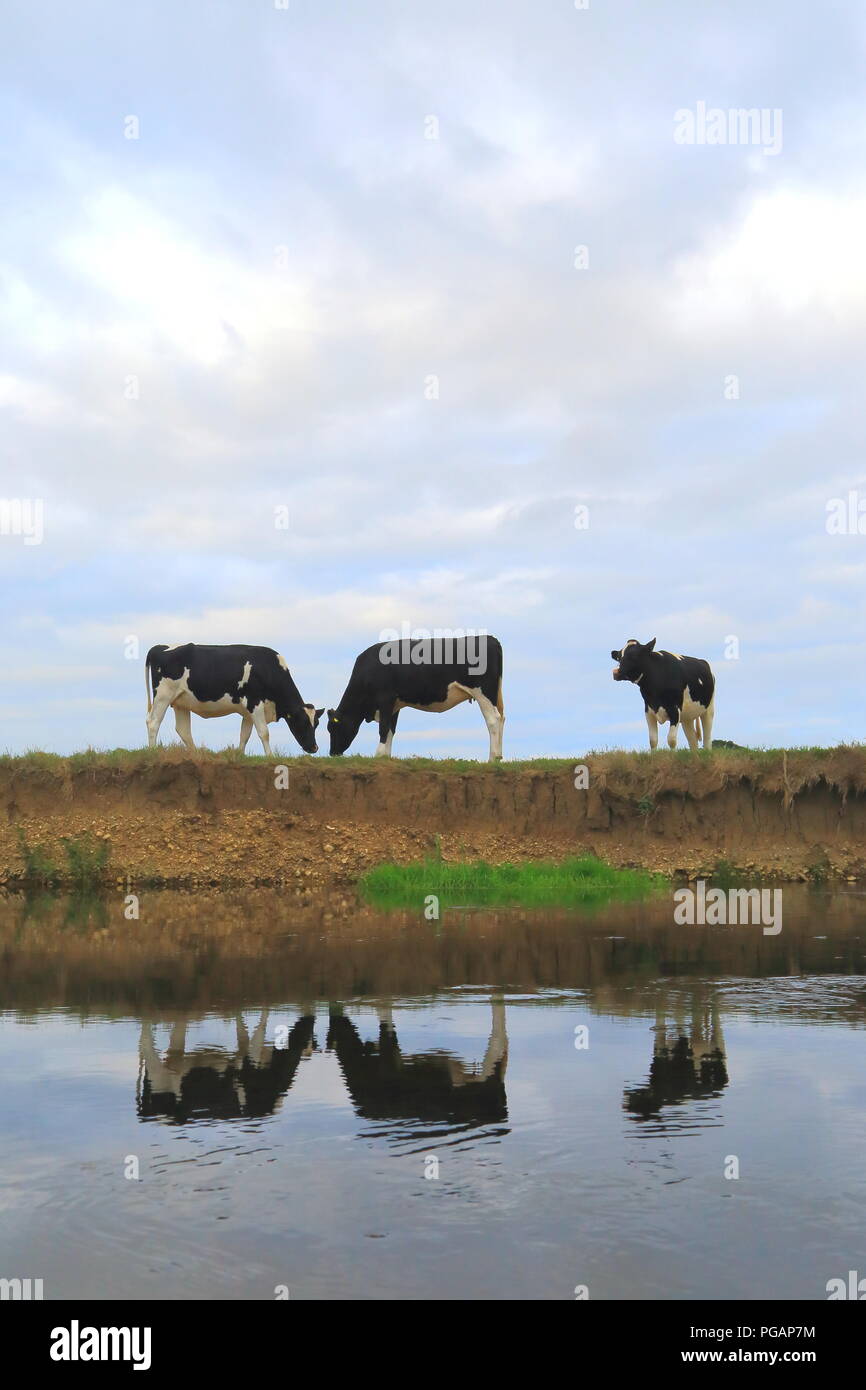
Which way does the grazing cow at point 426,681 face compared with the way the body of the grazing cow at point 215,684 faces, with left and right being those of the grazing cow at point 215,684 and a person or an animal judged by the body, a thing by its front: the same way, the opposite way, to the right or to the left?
the opposite way

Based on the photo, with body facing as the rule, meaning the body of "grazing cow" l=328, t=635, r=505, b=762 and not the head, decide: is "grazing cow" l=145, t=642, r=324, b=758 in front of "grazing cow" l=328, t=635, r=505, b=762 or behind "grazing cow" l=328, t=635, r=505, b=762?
in front

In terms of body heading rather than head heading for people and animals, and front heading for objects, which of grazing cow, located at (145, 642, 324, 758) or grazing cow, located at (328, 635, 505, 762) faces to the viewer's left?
grazing cow, located at (328, 635, 505, 762)

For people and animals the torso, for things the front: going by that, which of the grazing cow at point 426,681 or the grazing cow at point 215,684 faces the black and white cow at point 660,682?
the grazing cow at point 215,684

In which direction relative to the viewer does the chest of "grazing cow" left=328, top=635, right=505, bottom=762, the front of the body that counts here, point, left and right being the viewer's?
facing to the left of the viewer

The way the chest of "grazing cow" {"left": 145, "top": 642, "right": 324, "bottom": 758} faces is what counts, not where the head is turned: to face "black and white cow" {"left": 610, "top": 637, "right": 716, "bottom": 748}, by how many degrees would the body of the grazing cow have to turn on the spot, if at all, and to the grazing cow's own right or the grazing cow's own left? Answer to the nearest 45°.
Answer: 0° — it already faces it

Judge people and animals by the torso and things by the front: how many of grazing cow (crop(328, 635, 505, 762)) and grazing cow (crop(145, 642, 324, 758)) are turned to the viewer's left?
1

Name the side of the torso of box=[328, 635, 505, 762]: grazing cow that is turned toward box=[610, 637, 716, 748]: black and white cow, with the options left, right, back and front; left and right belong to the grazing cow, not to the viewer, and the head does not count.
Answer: back

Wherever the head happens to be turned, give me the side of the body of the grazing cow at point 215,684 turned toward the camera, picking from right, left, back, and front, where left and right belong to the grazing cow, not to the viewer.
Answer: right

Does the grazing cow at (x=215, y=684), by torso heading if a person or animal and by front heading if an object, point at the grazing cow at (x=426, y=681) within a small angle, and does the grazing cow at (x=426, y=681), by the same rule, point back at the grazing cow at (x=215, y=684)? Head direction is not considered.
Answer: yes

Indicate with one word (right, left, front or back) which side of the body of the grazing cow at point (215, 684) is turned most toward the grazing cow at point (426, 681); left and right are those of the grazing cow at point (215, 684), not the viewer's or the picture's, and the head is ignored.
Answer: front

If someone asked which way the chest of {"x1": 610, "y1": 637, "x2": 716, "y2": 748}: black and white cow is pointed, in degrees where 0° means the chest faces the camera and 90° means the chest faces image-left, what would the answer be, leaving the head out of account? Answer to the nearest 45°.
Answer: approximately 45°
